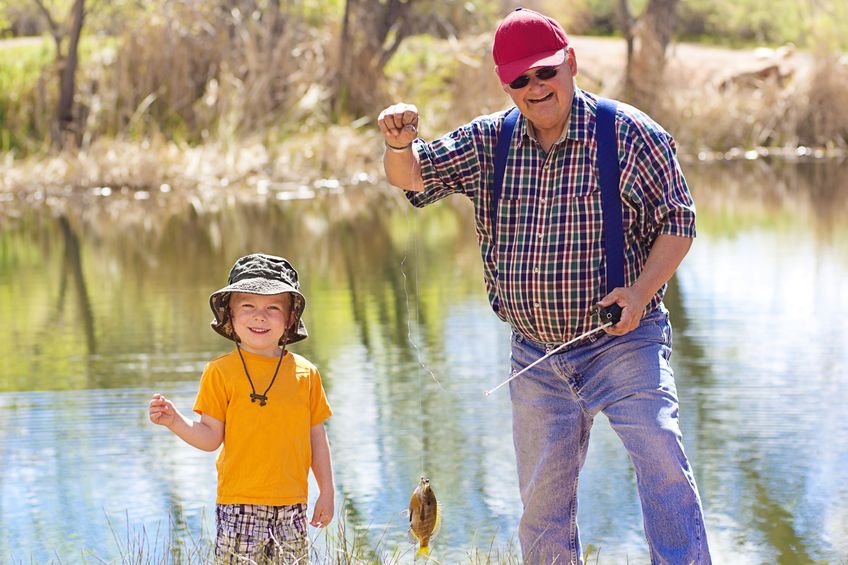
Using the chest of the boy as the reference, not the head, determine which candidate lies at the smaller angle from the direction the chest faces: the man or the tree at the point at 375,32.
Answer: the man

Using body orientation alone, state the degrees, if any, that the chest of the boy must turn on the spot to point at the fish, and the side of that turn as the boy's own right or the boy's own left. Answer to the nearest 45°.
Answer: approximately 90° to the boy's own left

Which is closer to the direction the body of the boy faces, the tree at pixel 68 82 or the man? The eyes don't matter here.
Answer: the man

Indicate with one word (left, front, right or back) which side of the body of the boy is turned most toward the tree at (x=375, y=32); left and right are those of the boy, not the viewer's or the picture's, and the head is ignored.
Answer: back

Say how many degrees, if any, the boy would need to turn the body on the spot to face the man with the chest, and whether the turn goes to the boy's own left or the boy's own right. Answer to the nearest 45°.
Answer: approximately 90° to the boy's own left

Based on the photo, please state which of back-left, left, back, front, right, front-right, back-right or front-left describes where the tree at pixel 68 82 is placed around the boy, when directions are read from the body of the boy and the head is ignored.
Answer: back

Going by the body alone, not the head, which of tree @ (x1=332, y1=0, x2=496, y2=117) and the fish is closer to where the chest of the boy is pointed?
the fish

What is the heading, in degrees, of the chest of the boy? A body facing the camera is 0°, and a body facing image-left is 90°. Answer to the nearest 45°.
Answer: approximately 0°
